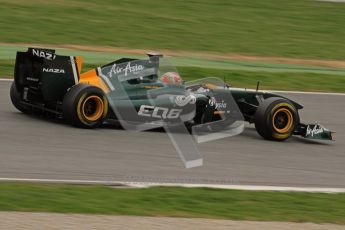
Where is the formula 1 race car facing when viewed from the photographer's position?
facing away from the viewer and to the right of the viewer
